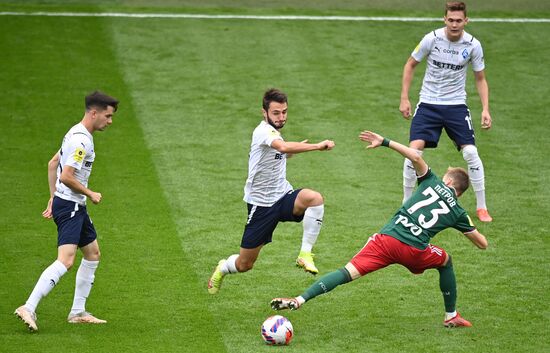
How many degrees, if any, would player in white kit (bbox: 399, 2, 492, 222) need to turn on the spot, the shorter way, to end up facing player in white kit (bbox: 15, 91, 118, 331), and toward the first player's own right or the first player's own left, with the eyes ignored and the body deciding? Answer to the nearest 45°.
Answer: approximately 45° to the first player's own right

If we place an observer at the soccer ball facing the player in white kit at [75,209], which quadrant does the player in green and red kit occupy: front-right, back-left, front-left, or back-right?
back-right

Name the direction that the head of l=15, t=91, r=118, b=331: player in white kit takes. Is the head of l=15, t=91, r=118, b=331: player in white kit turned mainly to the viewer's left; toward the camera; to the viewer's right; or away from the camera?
to the viewer's right

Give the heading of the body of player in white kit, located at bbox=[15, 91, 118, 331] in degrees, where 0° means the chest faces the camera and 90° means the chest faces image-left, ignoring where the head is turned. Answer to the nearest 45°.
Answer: approximately 270°

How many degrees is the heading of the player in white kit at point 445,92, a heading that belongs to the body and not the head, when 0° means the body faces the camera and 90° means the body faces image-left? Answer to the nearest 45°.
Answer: approximately 0°

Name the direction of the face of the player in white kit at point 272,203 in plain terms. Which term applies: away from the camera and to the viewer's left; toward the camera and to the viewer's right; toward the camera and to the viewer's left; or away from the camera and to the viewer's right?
toward the camera and to the viewer's right
